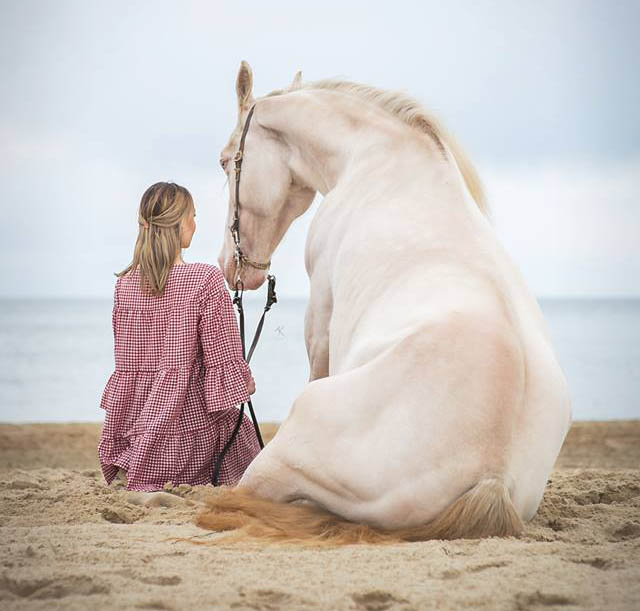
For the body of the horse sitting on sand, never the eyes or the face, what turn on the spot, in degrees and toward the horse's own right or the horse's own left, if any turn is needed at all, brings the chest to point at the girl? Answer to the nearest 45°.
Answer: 0° — it already faces them

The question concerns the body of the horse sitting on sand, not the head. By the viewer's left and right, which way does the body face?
facing away from the viewer and to the left of the viewer

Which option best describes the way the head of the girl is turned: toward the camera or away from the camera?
away from the camera
